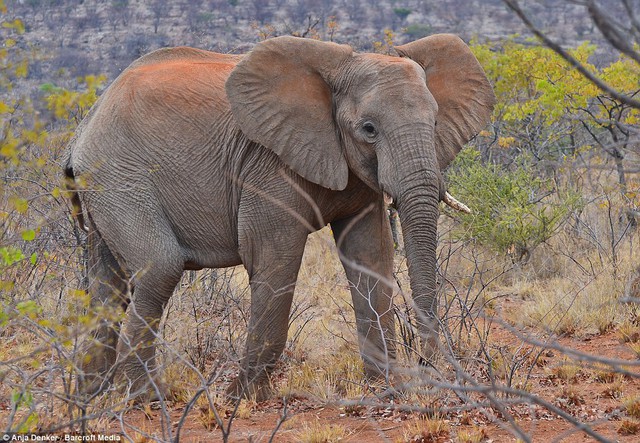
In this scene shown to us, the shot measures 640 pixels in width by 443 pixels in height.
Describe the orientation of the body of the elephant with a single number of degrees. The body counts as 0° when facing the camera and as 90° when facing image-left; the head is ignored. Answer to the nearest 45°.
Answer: approximately 315°

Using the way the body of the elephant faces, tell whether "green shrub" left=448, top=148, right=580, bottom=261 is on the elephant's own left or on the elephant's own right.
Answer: on the elephant's own left
